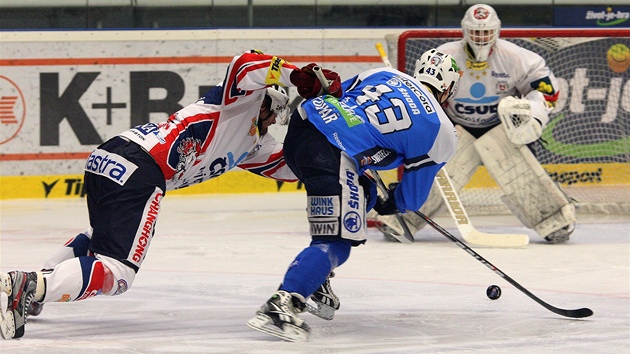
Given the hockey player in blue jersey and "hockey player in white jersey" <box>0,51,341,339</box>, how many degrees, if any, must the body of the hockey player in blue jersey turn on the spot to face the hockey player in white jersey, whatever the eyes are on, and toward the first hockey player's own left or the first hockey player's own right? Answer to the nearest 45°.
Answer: approximately 135° to the first hockey player's own left

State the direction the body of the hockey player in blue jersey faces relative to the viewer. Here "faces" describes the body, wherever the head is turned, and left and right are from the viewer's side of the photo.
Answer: facing away from the viewer and to the right of the viewer

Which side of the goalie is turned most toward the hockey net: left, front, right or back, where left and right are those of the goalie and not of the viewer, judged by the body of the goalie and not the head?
back

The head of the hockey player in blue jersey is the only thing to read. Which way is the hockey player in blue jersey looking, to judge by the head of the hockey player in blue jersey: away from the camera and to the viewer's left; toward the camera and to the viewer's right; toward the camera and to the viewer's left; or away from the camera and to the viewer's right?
away from the camera and to the viewer's right

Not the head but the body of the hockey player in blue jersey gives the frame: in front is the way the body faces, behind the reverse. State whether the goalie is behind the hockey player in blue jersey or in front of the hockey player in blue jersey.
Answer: in front

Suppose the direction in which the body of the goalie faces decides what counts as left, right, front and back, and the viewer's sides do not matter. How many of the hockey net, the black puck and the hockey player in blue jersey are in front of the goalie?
2

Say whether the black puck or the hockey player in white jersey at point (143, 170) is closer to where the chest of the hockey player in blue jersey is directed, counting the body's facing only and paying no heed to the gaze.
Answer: the black puck

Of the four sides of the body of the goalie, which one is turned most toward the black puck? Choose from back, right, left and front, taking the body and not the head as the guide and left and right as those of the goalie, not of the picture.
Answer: front

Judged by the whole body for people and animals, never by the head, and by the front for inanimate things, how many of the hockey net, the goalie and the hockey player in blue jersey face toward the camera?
2

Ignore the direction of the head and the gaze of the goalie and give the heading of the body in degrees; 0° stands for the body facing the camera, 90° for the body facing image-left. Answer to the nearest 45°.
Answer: approximately 0°
